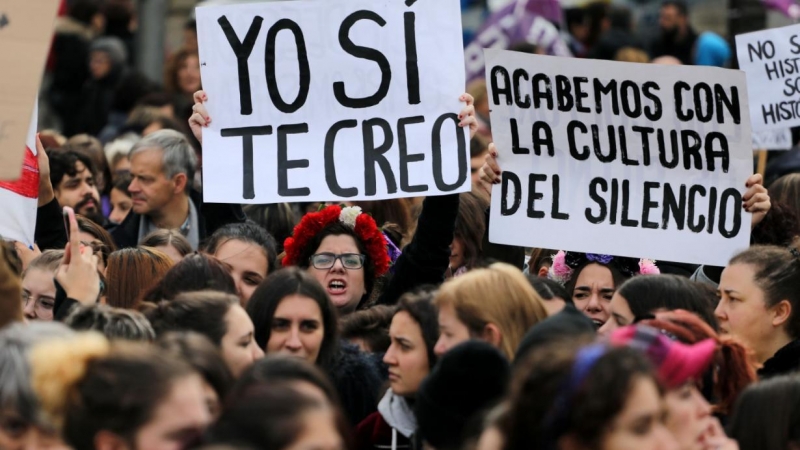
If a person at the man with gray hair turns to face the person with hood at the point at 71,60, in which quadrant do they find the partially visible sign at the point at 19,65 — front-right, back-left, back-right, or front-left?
back-left

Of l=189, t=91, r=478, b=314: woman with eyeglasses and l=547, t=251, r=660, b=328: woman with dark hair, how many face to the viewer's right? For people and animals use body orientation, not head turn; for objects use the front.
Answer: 0

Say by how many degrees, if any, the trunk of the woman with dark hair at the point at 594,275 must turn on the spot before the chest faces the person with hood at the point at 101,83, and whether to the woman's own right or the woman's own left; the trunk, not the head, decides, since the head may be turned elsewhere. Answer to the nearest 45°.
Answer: approximately 135° to the woman's own right

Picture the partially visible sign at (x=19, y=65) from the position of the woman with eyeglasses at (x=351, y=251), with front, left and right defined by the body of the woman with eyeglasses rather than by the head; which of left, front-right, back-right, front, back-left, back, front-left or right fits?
front-right

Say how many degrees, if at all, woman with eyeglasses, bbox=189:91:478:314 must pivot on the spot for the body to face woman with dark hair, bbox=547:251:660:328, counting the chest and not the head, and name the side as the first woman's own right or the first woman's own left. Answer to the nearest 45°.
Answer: approximately 90° to the first woman's own left
